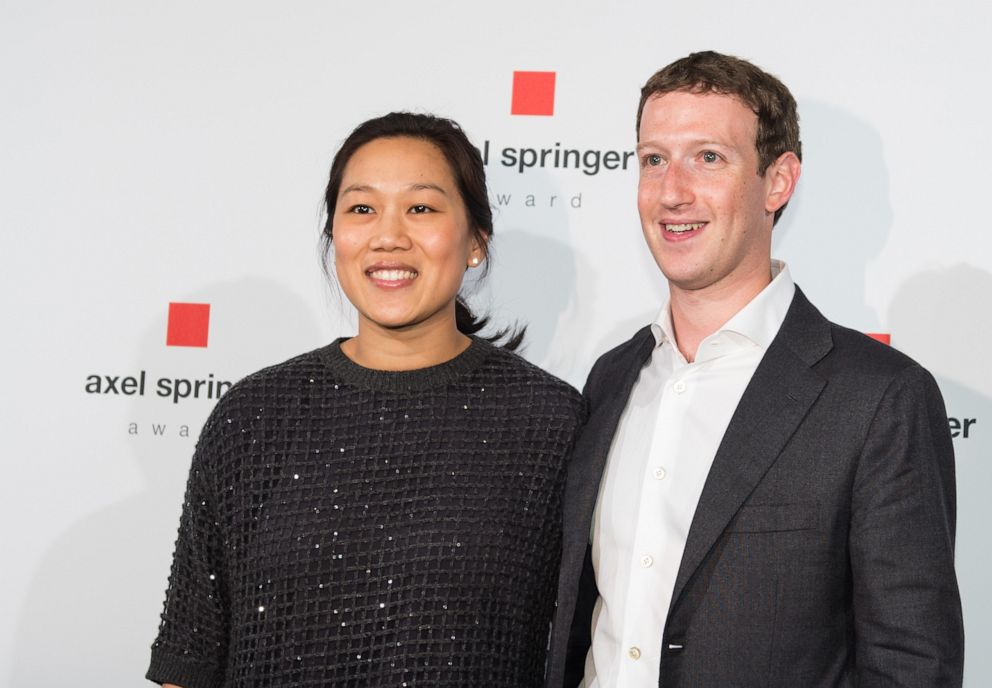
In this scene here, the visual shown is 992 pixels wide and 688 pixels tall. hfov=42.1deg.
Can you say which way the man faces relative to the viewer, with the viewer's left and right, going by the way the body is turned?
facing the viewer and to the left of the viewer

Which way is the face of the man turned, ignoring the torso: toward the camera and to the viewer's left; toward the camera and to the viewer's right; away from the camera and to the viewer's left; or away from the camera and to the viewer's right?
toward the camera and to the viewer's left

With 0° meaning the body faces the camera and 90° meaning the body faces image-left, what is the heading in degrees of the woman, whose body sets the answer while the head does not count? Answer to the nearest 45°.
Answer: approximately 0°

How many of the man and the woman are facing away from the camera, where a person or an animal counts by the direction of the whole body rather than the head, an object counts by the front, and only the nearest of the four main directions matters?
0
